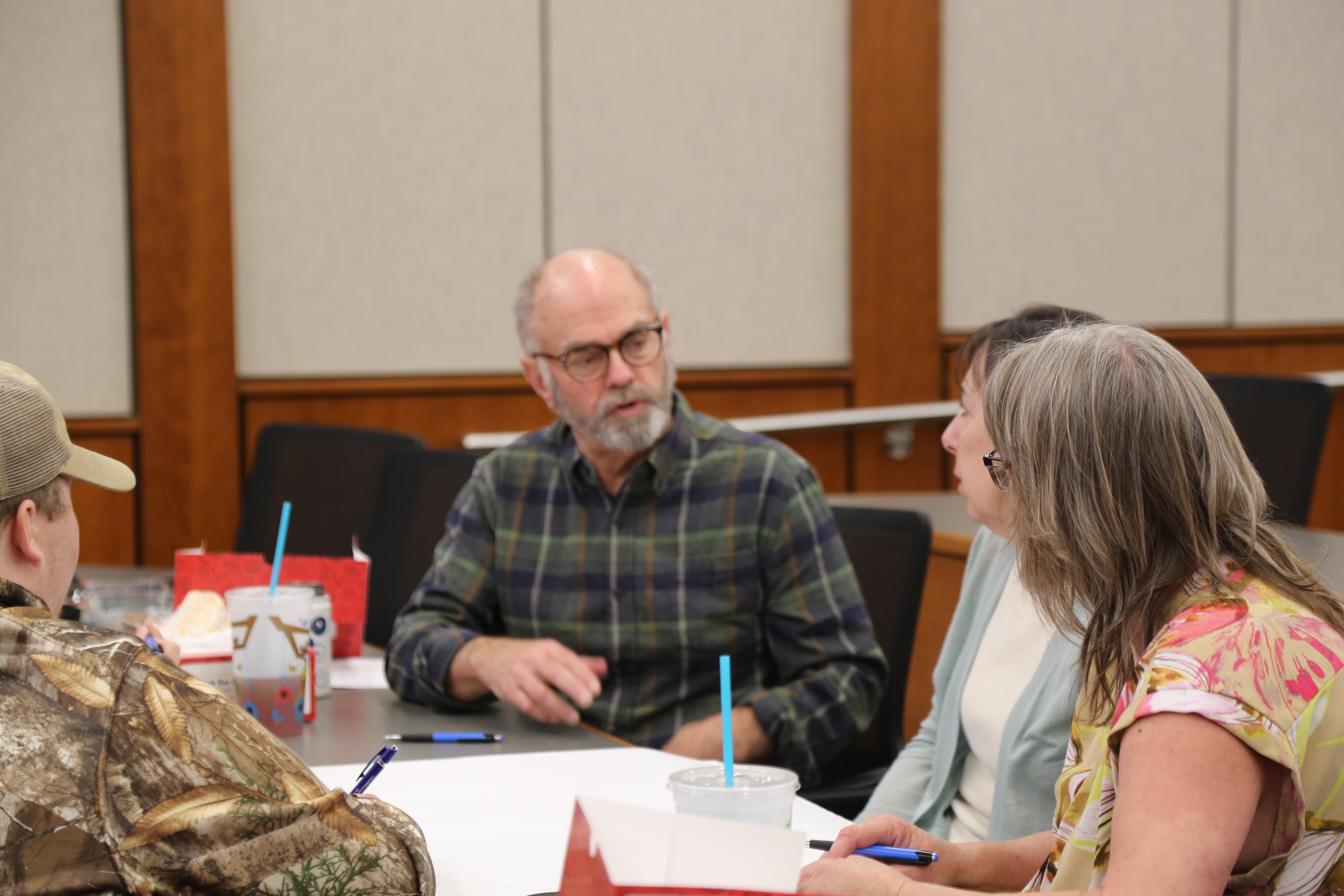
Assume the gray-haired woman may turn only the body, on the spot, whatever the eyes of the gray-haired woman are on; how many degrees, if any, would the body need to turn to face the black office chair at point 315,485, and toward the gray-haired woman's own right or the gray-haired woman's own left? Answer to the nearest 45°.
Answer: approximately 45° to the gray-haired woman's own right

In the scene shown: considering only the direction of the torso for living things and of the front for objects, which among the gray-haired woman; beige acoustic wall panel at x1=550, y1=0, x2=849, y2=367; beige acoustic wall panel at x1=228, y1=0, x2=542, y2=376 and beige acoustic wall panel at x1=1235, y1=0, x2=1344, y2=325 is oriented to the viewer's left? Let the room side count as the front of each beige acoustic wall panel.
the gray-haired woman

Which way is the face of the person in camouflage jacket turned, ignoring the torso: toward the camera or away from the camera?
away from the camera

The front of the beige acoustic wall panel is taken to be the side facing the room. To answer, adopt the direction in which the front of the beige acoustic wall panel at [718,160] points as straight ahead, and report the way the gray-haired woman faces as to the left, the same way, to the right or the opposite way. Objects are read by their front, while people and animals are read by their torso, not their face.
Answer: to the right

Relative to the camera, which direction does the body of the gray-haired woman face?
to the viewer's left

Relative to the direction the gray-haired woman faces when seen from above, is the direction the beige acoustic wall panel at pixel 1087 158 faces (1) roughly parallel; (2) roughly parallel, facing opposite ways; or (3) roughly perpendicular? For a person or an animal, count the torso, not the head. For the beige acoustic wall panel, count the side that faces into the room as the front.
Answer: roughly perpendicular

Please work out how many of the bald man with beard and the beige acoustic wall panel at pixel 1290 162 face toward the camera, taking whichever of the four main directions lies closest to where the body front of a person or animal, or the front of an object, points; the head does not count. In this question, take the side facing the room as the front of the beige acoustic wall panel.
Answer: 2

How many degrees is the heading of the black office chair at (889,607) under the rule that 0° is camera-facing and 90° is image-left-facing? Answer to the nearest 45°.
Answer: approximately 45°

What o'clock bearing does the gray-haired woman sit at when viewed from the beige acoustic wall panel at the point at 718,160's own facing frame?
The gray-haired woman is roughly at 12 o'clock from the beige acoustic wall panel.
